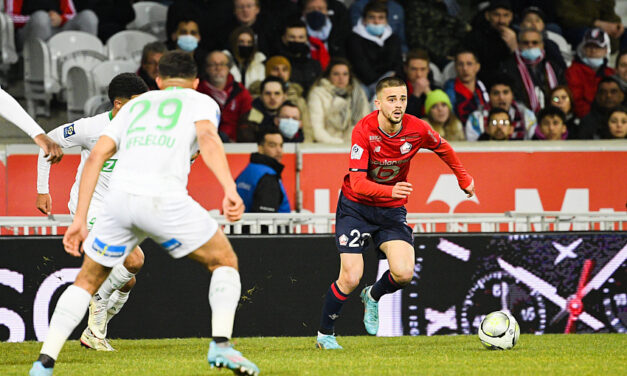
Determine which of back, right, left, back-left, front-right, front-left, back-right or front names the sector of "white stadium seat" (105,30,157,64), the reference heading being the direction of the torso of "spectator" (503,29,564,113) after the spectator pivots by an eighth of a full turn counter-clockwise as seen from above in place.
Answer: back-right

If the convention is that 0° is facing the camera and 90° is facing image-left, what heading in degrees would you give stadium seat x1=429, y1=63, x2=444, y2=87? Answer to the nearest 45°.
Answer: approximately 0°

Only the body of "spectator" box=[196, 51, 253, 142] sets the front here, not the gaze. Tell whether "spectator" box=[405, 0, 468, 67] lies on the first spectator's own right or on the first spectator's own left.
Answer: on the first spectator's own left

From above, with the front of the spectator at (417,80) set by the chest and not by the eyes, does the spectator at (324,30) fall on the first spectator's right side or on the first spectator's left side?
on the first spectator's right side

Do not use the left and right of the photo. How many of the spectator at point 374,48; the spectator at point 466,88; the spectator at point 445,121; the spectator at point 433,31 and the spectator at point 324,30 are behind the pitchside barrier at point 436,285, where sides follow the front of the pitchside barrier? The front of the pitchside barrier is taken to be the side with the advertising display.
5

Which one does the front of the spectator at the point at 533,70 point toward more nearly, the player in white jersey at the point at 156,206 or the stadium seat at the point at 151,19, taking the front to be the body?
the player in white jersey

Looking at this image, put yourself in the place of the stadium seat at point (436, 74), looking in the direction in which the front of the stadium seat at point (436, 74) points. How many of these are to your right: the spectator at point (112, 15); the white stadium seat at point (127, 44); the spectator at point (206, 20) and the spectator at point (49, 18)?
4

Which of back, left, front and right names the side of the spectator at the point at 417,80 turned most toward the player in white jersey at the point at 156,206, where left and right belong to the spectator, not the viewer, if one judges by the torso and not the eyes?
front

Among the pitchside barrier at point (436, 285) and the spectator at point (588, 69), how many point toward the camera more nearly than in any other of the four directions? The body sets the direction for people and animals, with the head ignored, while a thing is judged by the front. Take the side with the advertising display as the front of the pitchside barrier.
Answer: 2

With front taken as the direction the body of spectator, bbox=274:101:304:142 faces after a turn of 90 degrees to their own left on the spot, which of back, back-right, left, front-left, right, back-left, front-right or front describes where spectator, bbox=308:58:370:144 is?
front-left

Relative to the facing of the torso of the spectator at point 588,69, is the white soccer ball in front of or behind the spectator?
in front
